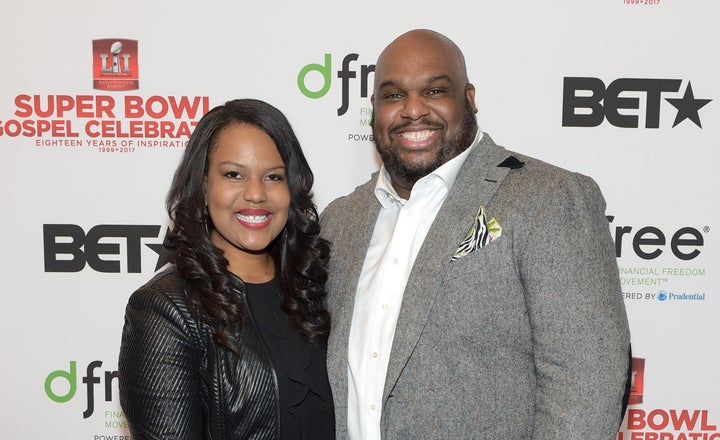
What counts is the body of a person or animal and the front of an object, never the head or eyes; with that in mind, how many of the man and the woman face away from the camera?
0

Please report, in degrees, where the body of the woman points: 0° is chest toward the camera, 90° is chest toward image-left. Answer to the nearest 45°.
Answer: approximately 315°

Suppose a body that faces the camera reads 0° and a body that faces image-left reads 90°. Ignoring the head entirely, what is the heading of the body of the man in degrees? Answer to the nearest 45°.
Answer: approximately 45°
